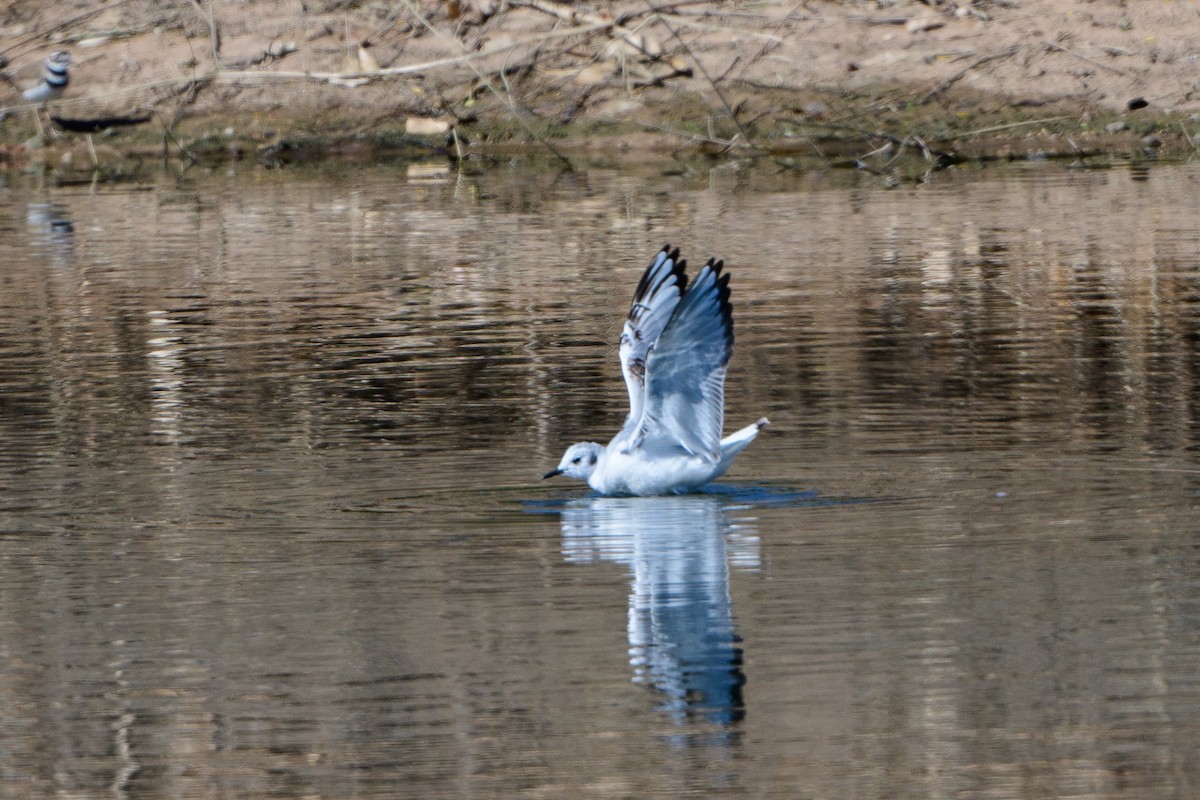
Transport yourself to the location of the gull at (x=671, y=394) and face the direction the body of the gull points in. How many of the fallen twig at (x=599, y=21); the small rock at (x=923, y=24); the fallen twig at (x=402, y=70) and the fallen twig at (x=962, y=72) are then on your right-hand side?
4

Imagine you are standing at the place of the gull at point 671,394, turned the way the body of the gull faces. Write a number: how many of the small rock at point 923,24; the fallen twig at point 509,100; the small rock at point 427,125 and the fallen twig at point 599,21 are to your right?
4

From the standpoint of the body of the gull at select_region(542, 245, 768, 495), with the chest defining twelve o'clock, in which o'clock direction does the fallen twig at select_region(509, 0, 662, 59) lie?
The fallen twig is roughly at 3 o'clock from the gull.

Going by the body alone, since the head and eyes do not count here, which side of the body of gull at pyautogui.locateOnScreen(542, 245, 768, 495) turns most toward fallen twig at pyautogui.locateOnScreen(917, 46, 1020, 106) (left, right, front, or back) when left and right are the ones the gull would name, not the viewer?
right

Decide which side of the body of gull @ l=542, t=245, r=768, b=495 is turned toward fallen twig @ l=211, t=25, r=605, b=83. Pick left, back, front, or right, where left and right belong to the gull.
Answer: right

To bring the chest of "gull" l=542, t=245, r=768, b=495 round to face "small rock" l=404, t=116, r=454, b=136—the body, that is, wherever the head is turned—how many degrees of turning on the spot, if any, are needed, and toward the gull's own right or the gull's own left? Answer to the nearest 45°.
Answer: approximately 90° to the gull's own right

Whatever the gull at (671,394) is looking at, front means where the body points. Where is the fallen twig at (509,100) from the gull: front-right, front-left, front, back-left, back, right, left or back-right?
right

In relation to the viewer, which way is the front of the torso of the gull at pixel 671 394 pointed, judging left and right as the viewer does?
facing to the left of the viewer

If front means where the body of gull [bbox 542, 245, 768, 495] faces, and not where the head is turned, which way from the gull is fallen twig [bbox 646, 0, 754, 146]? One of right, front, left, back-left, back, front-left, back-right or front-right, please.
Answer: right

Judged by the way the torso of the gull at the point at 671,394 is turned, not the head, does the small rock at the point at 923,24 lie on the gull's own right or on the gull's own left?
on the gull's own right

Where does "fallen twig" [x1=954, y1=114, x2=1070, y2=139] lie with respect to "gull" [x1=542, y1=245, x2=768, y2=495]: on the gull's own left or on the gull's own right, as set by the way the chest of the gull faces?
on the gull's own right
